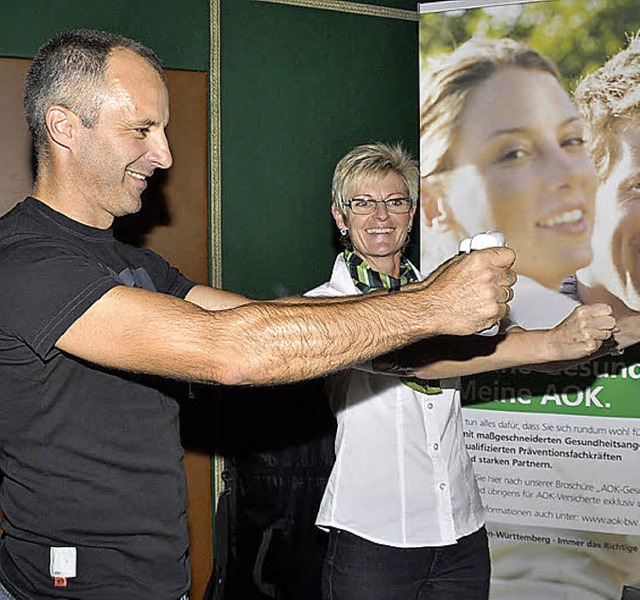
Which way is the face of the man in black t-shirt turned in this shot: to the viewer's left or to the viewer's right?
to the viewer's right

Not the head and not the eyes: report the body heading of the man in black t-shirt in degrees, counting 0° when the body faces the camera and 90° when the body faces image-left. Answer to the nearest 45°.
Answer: approximately 270°
